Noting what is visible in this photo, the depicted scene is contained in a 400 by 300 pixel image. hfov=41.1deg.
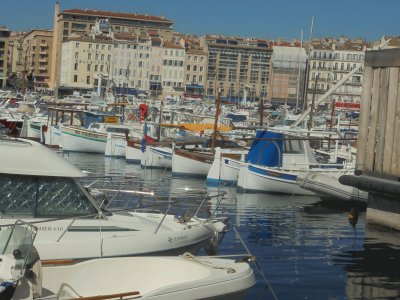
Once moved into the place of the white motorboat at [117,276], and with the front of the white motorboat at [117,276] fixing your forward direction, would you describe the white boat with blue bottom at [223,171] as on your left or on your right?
on your left

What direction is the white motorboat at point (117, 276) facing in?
to the viewer's right

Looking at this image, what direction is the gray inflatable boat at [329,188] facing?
to the viewer's left

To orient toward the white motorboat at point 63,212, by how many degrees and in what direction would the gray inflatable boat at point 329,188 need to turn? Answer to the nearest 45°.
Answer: approximately 90° to its left

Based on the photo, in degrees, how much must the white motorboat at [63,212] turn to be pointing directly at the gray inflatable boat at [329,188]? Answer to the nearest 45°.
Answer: approximately 45° to its left

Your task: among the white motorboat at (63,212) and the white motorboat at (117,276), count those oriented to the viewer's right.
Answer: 2

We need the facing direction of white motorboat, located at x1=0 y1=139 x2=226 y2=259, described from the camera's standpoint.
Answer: facing to the right of the viewer
